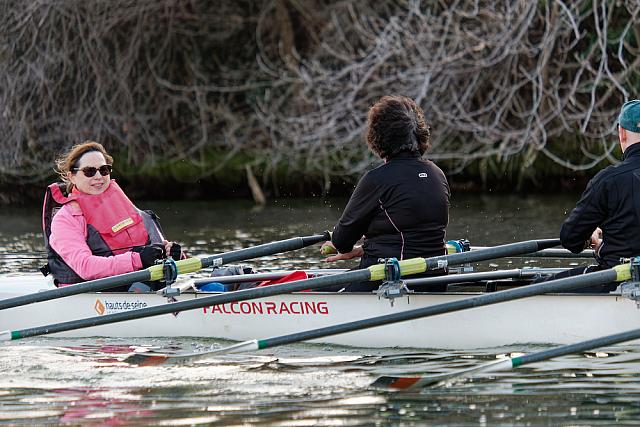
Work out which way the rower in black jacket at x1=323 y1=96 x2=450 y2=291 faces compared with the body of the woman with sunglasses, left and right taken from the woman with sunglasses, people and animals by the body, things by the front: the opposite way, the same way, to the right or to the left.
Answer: the opposite way

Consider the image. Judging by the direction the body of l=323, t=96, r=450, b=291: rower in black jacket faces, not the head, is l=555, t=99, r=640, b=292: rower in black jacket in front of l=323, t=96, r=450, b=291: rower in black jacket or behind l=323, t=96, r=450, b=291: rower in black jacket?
behind

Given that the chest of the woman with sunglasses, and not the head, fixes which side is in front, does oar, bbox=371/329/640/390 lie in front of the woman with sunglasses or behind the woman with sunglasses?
in front

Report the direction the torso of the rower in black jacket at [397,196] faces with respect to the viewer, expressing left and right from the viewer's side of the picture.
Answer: facing away from the viewer and to the left of the viewer

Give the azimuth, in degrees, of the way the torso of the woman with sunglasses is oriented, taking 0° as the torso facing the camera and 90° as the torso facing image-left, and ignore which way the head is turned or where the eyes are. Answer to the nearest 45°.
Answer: approximately 315°

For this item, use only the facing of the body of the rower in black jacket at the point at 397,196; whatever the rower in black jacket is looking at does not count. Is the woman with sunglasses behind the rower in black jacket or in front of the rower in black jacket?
in front

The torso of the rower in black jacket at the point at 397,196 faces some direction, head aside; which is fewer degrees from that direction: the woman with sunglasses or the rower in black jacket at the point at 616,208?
the woman with sunglasses

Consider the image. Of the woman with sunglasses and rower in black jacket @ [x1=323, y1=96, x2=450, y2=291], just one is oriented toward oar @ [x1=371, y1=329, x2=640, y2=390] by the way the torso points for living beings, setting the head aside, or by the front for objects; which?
the woman with sunglasses
